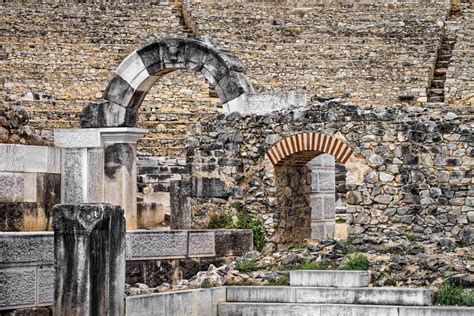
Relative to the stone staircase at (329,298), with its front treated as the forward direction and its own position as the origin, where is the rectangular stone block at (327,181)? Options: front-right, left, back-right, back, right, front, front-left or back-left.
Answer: back

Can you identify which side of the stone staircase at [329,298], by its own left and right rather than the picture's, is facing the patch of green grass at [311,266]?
back

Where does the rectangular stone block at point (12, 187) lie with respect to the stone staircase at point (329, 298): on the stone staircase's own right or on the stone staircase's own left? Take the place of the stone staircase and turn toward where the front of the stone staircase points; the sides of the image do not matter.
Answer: on the stone staircase's own right

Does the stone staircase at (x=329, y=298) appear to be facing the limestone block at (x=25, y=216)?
no

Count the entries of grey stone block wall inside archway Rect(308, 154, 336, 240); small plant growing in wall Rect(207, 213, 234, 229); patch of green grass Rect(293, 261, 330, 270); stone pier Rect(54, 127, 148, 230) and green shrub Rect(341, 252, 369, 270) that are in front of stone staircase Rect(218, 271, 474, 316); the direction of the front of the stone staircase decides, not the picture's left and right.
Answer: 0

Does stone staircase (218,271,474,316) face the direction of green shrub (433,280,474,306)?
no

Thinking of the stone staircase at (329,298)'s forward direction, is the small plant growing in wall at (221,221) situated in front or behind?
behind

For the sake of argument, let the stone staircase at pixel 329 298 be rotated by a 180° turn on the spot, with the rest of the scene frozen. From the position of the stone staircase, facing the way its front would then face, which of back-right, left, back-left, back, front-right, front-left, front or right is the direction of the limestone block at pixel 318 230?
front

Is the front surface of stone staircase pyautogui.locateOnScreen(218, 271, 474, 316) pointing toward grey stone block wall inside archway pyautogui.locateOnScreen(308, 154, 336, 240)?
no

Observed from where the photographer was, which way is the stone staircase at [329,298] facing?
facing the viewer

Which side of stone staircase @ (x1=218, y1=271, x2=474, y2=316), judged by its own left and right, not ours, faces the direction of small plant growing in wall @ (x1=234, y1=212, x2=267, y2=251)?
back

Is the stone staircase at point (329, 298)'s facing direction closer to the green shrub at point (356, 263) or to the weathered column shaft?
the weathered column shaft
